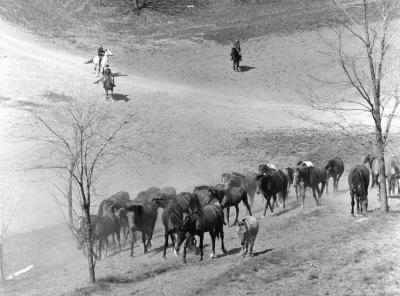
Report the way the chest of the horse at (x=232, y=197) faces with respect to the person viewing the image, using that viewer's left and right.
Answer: facing the viewer and to the left of the viewer

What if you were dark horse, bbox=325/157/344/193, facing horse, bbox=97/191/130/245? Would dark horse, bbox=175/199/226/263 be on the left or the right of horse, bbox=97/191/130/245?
left

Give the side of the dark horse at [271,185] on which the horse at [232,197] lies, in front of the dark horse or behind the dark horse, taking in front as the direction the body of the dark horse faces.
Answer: in front

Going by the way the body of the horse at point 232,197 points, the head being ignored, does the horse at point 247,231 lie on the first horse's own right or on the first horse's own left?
on the first horse's own left

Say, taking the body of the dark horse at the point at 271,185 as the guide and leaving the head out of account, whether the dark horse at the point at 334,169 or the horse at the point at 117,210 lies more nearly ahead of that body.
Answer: the horse

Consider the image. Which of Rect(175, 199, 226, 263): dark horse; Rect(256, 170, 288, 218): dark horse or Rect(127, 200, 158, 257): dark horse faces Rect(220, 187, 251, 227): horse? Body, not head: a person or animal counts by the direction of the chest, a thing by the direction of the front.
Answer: Rect(256, 170, 288, 218): dark horse

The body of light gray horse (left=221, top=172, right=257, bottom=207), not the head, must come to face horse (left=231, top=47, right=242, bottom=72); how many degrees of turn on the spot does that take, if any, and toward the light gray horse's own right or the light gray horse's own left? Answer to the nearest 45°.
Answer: approximately 90° to the light gray horse's own right

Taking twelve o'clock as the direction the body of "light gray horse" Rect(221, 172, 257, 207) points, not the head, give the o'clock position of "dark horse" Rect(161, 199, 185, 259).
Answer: "dark horse" Rect(161, 199, 185, 259) is roughly at 10 o'clock from "light gray horse" Rect(221, 172, 257, 207).

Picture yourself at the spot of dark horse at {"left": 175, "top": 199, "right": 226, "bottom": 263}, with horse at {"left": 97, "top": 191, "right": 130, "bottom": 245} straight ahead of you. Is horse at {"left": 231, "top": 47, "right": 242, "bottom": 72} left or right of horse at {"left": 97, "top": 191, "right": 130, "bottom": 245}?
right

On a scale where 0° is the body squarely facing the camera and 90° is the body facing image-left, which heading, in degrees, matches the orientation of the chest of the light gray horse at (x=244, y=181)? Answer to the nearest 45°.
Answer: approximately 90°

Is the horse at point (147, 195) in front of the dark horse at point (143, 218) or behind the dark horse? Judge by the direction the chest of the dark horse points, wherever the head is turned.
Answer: behind

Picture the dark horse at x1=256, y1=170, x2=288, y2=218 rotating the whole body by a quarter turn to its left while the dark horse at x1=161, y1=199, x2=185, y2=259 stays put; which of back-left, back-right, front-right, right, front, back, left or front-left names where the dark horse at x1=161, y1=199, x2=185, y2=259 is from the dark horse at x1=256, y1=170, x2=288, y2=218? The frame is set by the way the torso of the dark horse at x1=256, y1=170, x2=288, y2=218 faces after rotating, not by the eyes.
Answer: right

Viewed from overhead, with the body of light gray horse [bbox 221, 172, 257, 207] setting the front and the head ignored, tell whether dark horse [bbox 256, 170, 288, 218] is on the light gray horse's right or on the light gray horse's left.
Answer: on the light gray horse's left
